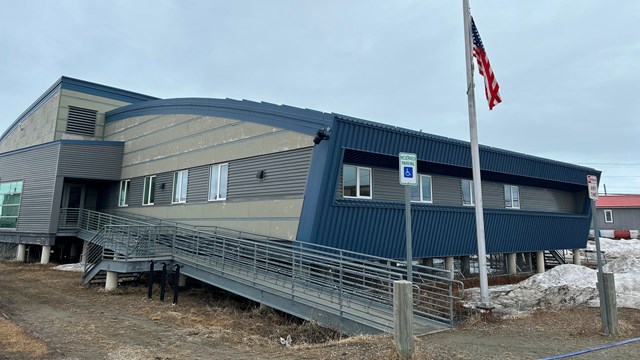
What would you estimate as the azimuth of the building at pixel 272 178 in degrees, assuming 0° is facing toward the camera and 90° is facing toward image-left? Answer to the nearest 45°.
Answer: approximately 45°

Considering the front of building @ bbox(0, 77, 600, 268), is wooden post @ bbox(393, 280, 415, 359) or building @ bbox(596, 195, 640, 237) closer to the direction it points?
the wooden post

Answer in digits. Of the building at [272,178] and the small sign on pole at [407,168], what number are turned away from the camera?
0

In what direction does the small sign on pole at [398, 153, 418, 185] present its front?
toward the camera

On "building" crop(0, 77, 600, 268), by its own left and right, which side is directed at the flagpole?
left

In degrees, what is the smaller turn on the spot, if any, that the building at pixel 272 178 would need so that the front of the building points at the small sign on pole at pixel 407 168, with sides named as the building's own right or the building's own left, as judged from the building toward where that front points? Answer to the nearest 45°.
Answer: approximately 45° to the building's own left

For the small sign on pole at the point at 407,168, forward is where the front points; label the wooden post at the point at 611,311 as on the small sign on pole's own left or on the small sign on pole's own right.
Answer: on the small sign on pole's own left

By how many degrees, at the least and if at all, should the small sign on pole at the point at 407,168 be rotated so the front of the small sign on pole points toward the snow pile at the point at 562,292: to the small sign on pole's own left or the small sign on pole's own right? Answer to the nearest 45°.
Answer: approximately 135° to the small sign on pole's own left

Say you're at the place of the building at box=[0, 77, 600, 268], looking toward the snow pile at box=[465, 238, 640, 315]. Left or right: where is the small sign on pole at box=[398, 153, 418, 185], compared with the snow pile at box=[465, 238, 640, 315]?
right
